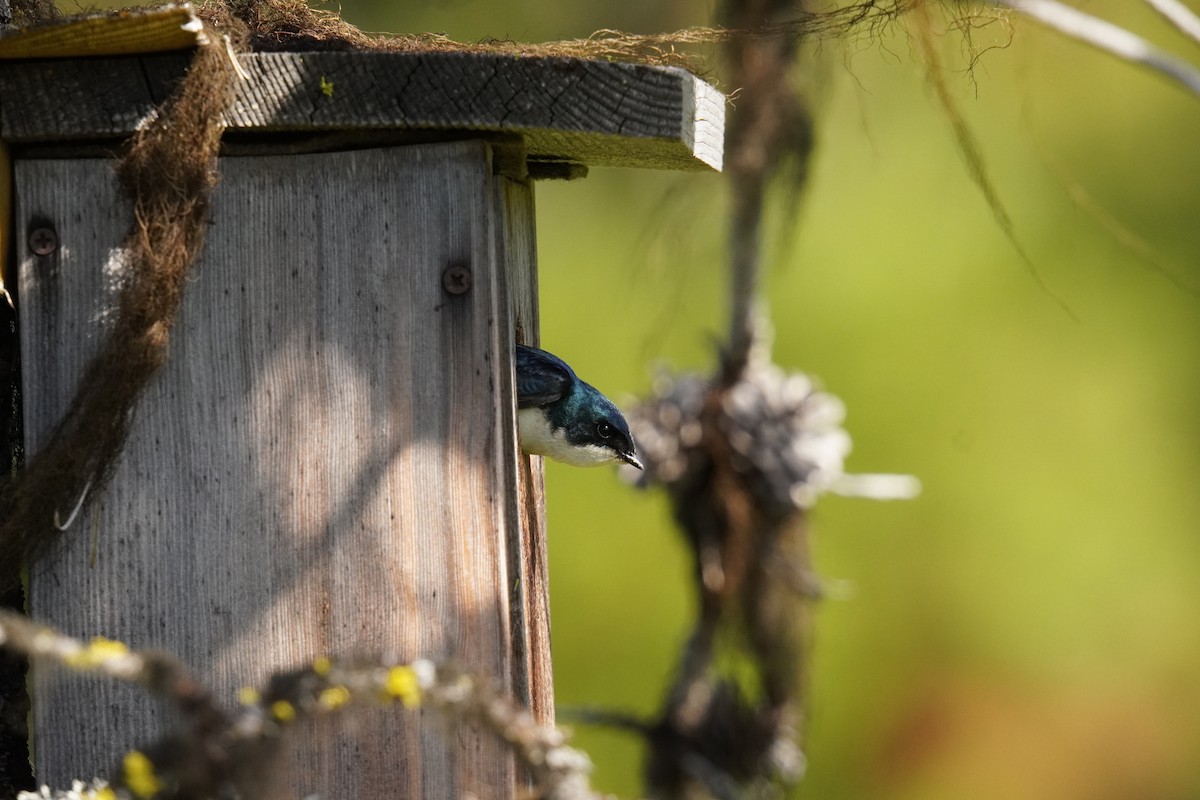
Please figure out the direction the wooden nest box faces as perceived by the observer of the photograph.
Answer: facing to the right of the viewer

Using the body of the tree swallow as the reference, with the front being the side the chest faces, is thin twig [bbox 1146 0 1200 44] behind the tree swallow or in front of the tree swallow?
in front

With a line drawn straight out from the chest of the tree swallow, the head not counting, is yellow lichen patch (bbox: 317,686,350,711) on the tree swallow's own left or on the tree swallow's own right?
on the tree swallow's own right

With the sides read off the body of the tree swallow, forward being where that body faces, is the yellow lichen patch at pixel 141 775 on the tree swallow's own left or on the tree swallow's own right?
on the tree swallow's own right

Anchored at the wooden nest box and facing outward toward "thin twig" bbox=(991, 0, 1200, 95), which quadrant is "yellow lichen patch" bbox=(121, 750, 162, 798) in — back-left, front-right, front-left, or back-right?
back-right

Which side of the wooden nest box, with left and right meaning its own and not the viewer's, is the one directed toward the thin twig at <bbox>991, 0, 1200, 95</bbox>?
front

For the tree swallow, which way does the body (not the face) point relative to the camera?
to the viewer's right

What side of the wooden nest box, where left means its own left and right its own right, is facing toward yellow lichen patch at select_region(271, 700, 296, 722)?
right

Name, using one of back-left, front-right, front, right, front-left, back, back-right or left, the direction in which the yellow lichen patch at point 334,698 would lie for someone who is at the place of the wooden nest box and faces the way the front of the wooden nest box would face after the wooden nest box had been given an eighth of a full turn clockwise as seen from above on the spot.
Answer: front-right

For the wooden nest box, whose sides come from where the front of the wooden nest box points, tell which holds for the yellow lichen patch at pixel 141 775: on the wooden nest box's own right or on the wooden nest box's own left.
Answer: on the wooden nest box's own right

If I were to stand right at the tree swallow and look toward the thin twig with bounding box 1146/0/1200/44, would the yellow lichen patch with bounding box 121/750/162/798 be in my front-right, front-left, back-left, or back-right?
back-right

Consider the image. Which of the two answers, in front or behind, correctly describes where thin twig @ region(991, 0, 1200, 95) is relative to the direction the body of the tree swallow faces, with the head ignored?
in front
